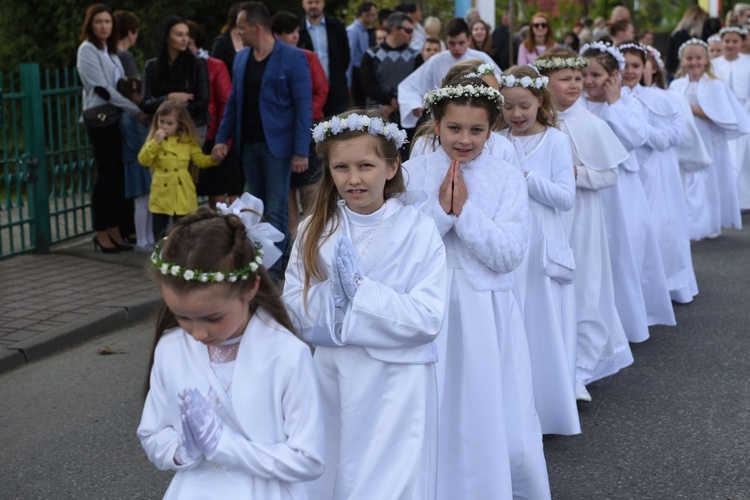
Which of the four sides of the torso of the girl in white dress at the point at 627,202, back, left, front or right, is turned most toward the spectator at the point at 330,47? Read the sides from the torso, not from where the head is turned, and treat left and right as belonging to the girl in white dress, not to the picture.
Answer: right

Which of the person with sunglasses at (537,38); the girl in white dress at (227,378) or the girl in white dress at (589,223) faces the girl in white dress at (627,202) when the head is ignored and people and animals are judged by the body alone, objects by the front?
the person with sunglasses

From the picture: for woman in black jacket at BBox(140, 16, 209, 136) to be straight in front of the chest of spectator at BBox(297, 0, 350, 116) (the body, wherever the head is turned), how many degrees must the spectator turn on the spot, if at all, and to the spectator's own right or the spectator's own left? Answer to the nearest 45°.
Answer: approximately 45° to the spectator's own right

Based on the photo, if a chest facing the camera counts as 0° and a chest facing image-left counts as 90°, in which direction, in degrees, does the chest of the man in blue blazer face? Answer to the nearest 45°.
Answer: approximately 45°

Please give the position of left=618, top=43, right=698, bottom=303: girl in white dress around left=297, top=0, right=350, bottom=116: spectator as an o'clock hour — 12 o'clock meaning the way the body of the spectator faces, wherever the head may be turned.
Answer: The girl in white dress is roughly at 11 o'clock from the spectator.

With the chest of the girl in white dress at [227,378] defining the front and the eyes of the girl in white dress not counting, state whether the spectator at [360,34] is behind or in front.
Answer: behind

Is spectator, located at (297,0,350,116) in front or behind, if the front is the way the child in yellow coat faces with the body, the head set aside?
behind

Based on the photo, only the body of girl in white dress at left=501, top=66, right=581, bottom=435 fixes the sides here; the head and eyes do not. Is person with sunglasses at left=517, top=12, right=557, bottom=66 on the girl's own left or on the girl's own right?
on the girl's own right

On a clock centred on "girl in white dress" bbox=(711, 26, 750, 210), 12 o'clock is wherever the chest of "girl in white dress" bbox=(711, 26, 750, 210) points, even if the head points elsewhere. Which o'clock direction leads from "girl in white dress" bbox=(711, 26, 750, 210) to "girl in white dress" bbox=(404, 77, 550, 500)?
"girl in white dress" bbox=(404, 77, 550, 500) is roughly at 12 o'clock from "girl in white dress" bbox=(711, 26, 750, 210).

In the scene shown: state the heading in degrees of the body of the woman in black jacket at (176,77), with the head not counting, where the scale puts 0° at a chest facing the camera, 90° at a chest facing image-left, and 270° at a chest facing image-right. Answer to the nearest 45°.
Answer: approximately 0°

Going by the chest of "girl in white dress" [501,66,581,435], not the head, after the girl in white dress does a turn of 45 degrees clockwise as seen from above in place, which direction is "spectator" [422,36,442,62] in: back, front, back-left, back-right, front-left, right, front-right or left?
right
